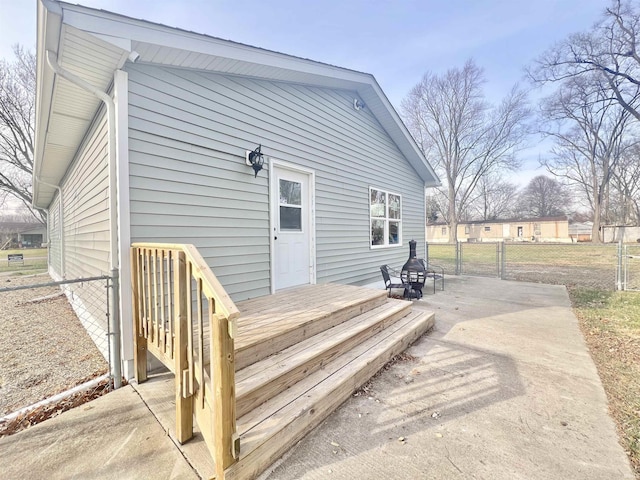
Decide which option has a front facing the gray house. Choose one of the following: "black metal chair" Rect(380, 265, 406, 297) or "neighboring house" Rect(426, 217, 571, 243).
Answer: the neighboring house

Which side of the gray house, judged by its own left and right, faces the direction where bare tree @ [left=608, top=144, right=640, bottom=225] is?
left

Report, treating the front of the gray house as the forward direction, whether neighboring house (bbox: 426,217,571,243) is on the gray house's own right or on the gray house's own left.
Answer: on the gray house's own left

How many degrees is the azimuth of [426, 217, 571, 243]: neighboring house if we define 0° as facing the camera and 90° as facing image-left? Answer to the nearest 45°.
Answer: approximately 0°

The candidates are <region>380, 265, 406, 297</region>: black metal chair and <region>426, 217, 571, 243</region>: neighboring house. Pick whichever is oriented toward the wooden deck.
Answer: the neighboring house

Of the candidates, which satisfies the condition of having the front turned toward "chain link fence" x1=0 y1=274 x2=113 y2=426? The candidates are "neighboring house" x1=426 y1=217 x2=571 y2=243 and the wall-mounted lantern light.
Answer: the neighboring house

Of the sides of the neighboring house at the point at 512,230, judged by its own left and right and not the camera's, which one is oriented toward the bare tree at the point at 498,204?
back

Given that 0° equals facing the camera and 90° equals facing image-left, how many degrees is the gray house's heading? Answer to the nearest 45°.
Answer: approximately 315°

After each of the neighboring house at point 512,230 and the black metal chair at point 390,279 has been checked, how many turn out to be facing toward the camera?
1

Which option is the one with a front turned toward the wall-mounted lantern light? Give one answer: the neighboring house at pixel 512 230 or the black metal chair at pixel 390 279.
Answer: the neighboring house

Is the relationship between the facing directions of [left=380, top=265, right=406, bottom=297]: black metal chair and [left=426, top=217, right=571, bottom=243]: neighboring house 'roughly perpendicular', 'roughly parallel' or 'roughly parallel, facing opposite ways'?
roughly perpendicular

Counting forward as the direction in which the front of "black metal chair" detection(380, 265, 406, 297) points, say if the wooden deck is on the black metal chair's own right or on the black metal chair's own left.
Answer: on the black metal chair's own right

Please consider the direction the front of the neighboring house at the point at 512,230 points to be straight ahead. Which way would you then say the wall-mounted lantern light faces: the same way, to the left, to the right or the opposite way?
to the left

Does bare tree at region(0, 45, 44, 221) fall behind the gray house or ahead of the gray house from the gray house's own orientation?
behind

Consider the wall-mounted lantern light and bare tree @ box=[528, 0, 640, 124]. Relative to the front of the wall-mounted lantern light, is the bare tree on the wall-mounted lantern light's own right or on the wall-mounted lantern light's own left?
on the wall-mounted lantern light's own left
